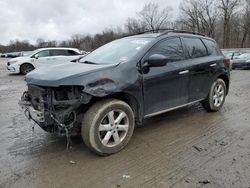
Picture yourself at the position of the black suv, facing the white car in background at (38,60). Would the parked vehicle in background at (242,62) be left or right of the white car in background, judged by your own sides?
right

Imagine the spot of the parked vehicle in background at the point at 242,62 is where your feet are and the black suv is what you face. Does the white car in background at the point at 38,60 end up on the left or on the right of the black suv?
right

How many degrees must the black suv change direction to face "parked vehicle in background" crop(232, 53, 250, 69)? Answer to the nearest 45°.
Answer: approximately 180°

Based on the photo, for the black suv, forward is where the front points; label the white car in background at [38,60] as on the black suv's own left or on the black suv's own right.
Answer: on the black suv's own right

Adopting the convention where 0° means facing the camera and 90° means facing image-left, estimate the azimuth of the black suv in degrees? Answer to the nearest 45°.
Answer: approximately 45°
